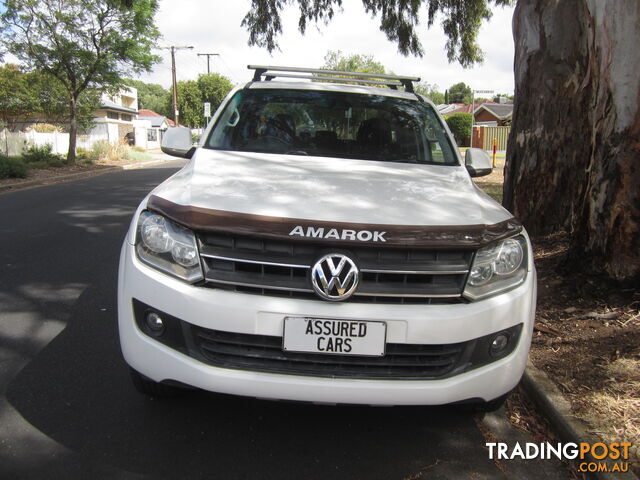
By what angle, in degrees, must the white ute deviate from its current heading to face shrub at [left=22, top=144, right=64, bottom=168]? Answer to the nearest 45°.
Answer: approximately 135° to its right

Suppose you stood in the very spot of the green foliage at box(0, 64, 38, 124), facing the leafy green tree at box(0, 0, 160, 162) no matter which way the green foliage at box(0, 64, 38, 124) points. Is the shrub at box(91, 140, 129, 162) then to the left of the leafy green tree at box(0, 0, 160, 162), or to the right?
left

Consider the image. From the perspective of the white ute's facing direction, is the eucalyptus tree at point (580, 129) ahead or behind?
behind

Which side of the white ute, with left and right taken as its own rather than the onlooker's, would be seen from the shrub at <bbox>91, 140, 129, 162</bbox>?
back

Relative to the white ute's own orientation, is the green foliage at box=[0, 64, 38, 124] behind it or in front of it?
behind

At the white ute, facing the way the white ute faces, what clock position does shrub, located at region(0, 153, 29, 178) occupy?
The shrub is roughly at 5 o'clock from the white ute.

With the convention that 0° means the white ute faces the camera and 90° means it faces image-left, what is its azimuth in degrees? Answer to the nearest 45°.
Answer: approximately 0°

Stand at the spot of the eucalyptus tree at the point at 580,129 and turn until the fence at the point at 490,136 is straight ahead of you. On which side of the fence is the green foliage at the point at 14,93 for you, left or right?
left

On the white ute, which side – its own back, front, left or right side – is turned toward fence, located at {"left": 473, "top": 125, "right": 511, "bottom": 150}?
back

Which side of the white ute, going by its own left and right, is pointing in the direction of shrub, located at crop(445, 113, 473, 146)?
back
